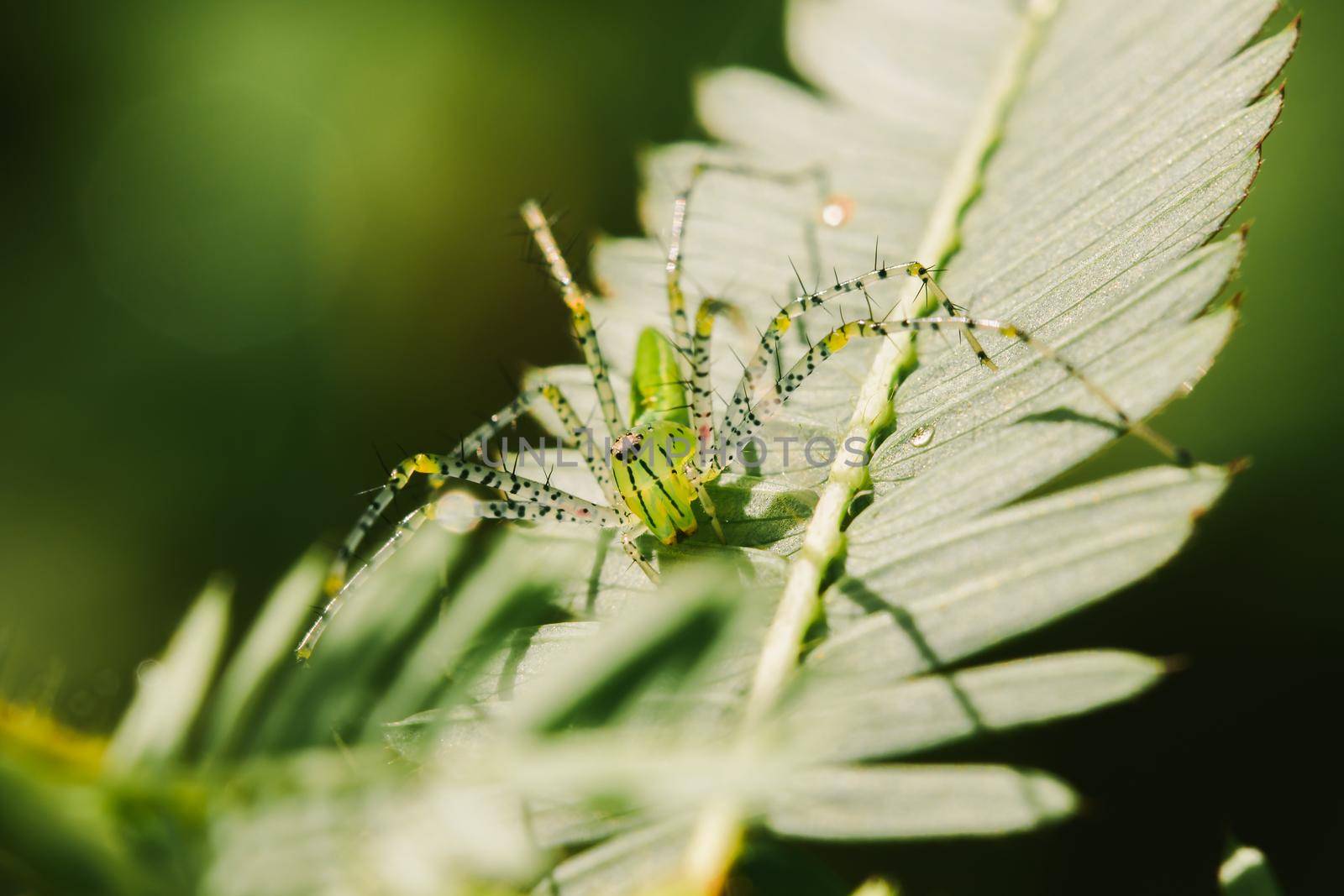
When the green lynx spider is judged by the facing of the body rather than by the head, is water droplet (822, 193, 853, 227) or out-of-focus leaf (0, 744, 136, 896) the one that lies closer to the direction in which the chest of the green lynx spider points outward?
the out-of-focus leaf

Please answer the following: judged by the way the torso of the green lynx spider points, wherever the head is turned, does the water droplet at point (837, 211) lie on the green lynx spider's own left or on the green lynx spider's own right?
on the green lynx spider's own left

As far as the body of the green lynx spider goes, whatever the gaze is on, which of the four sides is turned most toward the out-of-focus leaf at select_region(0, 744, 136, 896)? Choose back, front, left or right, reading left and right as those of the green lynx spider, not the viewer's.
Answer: front

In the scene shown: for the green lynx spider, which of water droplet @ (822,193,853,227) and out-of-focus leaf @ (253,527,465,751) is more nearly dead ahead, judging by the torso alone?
the out-of-focus leaf

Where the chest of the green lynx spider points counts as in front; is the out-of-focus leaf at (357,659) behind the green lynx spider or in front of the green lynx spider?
in front

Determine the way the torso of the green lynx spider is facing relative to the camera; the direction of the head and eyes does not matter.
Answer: toward the camera
